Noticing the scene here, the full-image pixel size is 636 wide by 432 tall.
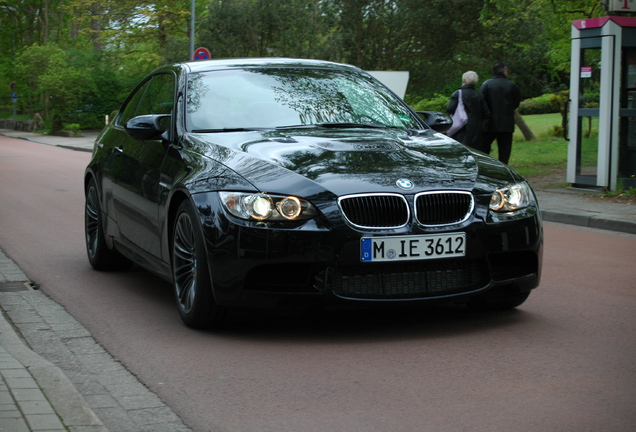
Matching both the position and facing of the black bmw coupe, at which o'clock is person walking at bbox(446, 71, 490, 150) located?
The person walking is roughly at 8 o'clock from the black bmw coupe.

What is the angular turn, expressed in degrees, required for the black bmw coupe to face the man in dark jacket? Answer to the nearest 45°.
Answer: approximately 135° to its left

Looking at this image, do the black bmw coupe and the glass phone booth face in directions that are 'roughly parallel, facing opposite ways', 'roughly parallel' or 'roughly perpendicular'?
roughly perpendicular

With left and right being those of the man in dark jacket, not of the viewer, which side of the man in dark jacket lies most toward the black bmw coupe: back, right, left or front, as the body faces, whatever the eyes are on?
back

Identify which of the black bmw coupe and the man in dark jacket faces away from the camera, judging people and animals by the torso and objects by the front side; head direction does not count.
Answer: the man in dark jacket

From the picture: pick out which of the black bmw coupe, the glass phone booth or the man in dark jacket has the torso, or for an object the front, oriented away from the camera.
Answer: the man in dark jacket

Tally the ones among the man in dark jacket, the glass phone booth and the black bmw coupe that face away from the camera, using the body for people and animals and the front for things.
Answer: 1

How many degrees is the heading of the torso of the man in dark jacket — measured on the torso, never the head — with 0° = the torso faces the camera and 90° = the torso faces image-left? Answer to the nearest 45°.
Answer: approximately 180°

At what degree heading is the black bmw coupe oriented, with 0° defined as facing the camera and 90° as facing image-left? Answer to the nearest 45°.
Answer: approximately 315°

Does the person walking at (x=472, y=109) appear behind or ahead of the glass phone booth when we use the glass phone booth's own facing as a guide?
ahead

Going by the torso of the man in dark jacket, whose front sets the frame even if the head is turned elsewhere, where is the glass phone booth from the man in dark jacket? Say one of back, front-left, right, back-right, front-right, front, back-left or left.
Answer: right

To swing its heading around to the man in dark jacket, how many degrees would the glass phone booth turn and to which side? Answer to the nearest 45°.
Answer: approximately 45° to its right

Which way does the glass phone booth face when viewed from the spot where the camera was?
facing the viewer and to the left of the viewer
